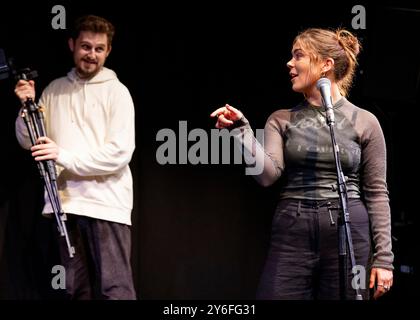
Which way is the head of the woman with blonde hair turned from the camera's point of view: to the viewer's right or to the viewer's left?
to the viewer's left

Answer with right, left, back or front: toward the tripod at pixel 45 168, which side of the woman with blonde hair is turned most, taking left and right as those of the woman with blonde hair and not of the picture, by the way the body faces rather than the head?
right

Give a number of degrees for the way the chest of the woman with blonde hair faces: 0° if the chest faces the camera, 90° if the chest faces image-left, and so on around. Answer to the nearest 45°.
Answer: approximately 0°
